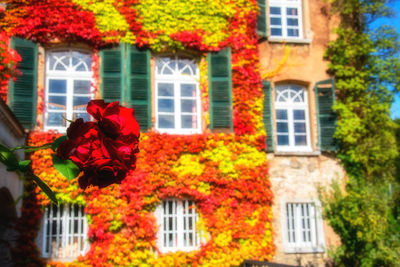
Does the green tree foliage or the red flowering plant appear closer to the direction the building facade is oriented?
the red flowering plant

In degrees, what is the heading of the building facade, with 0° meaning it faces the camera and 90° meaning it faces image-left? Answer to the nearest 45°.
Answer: approximately 0°

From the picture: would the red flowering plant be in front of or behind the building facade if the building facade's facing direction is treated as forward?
in front

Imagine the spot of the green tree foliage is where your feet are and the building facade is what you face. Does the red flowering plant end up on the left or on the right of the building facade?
left

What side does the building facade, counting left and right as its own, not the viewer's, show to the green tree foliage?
left
